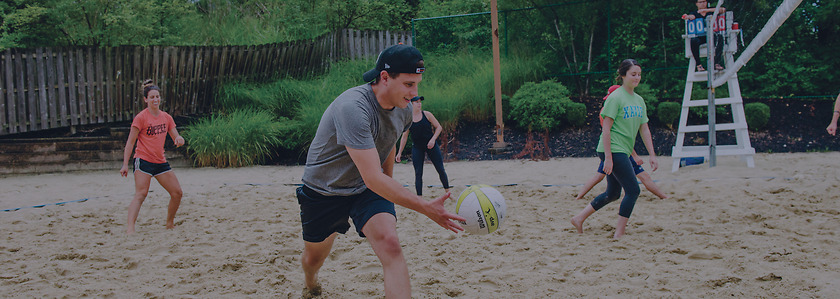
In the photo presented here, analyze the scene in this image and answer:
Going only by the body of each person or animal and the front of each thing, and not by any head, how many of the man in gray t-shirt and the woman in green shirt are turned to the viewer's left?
0

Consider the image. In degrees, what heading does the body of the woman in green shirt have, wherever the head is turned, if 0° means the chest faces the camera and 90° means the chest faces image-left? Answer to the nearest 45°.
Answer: approximately 315°

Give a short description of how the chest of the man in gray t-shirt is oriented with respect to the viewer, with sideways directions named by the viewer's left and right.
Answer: facing the viewer and to the right of the viewer

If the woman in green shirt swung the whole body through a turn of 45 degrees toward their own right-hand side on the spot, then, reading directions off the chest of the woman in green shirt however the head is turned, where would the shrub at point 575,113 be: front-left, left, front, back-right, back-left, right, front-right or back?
back

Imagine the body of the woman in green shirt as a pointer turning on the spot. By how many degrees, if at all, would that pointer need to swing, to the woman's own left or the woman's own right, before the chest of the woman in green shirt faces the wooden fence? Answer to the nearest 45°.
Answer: approximately 180°

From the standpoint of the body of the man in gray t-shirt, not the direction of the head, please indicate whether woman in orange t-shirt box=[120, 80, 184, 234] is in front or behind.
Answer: behind

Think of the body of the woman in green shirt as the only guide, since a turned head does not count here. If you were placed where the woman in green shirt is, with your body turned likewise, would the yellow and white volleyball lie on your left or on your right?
on your right

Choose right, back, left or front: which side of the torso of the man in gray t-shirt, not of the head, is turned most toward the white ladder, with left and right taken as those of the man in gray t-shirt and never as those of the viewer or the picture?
left
